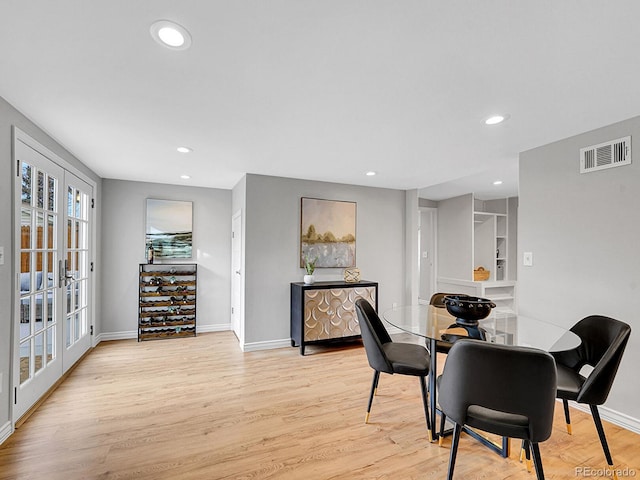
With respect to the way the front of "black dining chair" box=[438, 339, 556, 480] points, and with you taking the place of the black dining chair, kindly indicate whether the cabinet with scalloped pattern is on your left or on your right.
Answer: on your left

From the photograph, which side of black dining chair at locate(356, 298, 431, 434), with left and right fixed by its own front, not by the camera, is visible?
right

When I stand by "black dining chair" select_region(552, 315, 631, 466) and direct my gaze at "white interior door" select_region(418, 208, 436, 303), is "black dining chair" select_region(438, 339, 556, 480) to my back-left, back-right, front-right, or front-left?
back-left

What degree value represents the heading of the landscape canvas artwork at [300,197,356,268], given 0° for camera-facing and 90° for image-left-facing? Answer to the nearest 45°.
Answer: approximately 315°

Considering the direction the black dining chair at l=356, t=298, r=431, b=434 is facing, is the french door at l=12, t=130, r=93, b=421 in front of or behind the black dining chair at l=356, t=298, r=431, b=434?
behind

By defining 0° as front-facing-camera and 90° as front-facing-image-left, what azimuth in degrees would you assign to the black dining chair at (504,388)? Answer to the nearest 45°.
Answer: approximately 180°

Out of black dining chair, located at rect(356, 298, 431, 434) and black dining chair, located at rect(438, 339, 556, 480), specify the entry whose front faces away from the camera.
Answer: black dining chair, located at rect(438, 339, 556, 480)

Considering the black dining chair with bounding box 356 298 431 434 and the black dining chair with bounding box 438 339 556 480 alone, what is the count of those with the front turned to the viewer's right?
1

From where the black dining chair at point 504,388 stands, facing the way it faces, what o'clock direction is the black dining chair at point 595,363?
the black dining chair at point 595,363 is roughly at 1 o'clock from the black dining chair at point 504,388.

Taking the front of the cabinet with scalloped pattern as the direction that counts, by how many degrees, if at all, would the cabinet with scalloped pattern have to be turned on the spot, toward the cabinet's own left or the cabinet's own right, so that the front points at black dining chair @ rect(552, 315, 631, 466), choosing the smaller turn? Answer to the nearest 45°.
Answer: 0° — it already faces it
